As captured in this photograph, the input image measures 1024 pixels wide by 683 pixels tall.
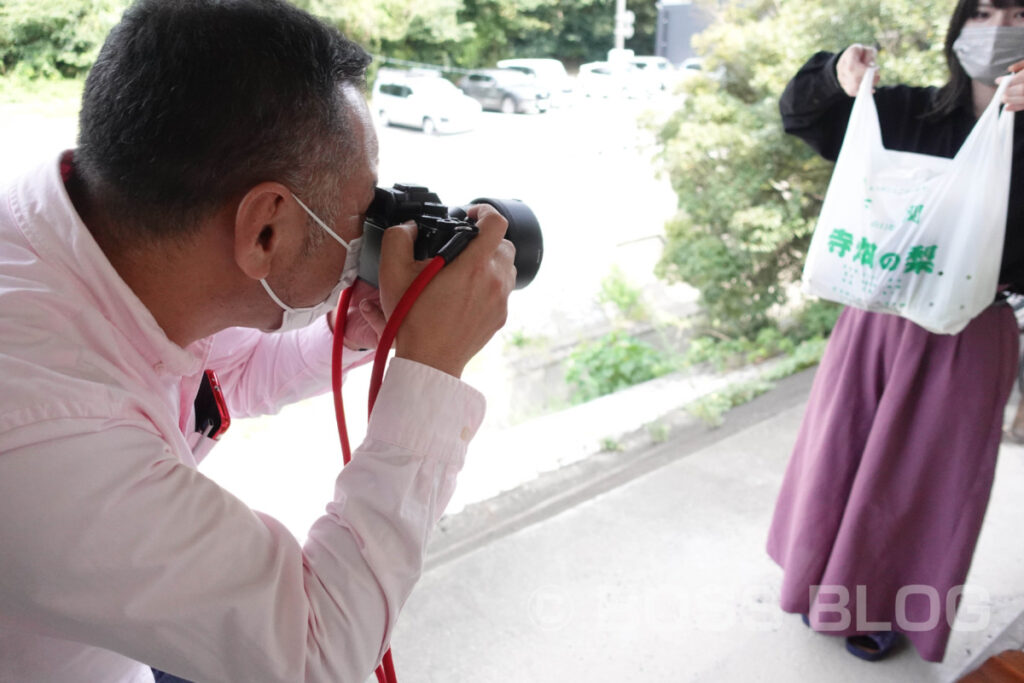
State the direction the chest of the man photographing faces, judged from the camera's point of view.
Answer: to the viewer's right

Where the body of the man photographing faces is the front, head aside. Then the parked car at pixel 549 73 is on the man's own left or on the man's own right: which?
on the man's own left

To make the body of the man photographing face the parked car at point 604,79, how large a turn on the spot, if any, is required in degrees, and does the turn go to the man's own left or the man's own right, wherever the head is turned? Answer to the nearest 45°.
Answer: approximately 45° to the man's own left

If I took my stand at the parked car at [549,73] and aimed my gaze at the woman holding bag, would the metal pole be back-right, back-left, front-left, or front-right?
back-left
